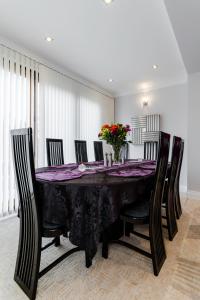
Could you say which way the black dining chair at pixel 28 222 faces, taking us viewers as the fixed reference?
facing away from the viewer and to the right of the viewer

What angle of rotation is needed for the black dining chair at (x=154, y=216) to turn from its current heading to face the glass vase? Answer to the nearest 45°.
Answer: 0° — it already faces it

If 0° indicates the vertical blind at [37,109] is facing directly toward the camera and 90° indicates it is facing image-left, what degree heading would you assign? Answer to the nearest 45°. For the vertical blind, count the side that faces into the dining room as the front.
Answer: approximately 315°

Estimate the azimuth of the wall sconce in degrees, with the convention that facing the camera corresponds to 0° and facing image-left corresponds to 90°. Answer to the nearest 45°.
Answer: approximately 0°

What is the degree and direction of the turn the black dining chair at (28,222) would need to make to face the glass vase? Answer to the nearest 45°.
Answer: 0° — it already faces it

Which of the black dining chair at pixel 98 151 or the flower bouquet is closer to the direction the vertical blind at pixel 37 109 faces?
the flower bouquet

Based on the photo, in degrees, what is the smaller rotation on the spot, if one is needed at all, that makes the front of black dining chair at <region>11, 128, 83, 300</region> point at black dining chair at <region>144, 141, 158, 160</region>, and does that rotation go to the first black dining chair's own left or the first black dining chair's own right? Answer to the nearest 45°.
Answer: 0° — it already faces it

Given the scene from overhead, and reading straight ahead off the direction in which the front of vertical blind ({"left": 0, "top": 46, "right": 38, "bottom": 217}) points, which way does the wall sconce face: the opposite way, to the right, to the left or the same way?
to the right
